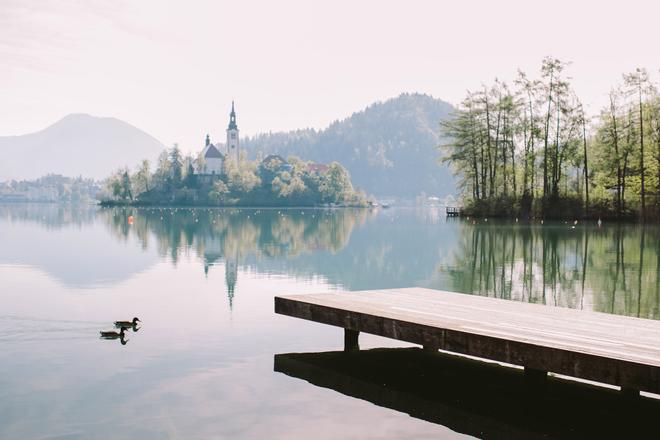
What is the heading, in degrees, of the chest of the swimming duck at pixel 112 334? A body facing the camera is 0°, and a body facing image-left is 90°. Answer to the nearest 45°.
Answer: approximately 270°

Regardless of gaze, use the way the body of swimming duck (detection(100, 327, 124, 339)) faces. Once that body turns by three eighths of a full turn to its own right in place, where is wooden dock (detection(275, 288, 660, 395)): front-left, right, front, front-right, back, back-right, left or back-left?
left
